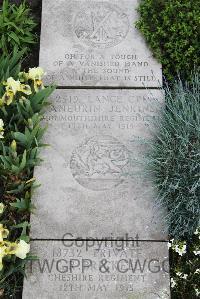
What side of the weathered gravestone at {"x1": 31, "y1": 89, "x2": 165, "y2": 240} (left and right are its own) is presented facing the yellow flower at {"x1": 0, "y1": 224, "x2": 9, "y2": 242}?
right

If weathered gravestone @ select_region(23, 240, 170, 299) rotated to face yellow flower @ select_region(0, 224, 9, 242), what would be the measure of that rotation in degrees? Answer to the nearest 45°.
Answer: approximately 90° to its right

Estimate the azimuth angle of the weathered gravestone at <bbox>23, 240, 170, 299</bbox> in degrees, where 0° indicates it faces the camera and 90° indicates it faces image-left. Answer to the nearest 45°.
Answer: approximately 0°

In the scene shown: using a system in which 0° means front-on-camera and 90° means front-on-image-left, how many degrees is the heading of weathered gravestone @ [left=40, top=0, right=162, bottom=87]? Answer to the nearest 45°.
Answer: approximately 0°
